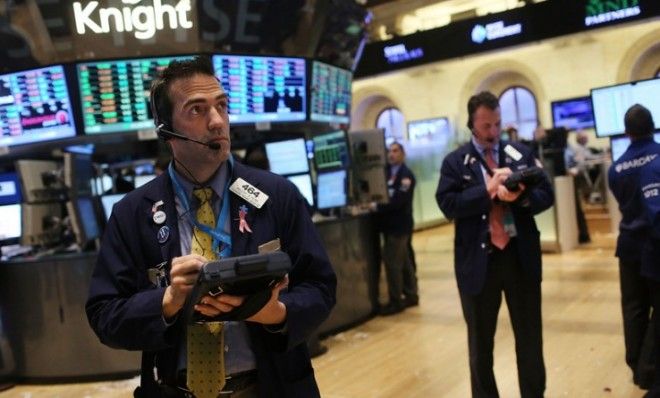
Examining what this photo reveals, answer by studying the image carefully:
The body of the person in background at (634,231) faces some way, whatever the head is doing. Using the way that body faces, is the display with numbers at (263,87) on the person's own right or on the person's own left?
on the person's own left

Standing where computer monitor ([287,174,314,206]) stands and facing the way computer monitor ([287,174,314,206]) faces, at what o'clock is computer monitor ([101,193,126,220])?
computer monitor ([101,193,126,220]) is roughly at 2 o'clock from computer monitor ([287,174,314,206]).

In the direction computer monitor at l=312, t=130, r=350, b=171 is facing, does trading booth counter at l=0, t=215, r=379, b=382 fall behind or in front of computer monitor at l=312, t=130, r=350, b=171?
in front

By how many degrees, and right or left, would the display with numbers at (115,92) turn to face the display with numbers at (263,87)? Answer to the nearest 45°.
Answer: approximately 90° to its left

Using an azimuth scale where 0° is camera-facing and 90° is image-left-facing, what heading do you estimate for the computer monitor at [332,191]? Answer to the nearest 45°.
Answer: approximately 45°

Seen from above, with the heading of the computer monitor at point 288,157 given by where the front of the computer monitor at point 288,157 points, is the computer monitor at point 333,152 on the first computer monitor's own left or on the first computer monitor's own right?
on the first computer monitor's own left

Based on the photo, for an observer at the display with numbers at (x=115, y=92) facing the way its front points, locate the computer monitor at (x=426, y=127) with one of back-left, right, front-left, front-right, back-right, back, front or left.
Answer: back-left

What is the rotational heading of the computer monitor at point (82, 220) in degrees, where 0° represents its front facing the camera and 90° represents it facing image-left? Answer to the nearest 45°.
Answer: approximately 315°

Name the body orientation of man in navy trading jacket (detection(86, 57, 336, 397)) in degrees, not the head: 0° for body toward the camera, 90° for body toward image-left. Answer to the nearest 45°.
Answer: approximately 0°
